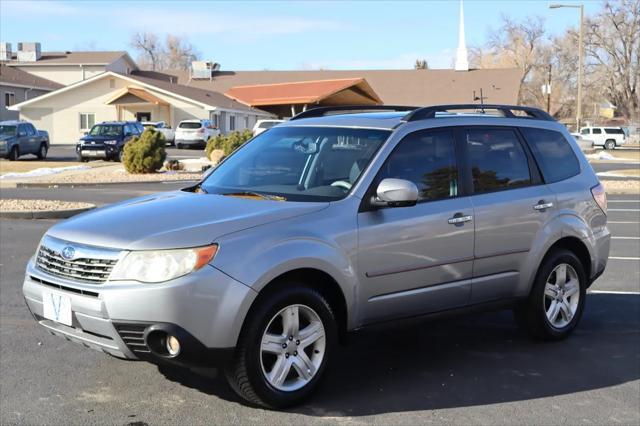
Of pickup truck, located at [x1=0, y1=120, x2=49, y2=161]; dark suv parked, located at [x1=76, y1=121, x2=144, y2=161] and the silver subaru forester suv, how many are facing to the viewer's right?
0

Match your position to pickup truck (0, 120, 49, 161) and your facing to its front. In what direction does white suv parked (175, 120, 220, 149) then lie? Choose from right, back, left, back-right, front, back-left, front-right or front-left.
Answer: back

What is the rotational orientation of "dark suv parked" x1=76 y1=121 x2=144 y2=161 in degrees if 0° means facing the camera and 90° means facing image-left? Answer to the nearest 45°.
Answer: approximately 45°

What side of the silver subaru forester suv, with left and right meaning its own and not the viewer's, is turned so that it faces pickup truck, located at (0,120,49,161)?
right

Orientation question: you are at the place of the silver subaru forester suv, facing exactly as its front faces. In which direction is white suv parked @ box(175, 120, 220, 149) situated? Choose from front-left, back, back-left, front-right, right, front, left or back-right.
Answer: back-right

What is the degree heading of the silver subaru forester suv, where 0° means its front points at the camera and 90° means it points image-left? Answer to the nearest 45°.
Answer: approximately 45°

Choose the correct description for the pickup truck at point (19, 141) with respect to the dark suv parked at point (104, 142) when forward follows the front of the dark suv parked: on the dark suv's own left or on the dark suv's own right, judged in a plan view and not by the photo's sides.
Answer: on the dark suv's own right

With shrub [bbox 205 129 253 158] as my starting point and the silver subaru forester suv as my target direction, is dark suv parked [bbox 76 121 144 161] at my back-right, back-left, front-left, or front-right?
back-right

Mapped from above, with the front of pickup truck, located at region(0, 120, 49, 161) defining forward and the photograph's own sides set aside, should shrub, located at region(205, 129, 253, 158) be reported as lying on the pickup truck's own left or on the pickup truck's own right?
on the pickup truck's own left

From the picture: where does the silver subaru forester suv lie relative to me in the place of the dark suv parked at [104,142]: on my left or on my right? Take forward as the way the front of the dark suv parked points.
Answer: on my left

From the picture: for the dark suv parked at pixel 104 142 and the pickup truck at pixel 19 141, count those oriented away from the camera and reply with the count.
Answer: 0

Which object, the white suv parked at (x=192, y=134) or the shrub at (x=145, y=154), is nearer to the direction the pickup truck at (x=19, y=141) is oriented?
the shrub

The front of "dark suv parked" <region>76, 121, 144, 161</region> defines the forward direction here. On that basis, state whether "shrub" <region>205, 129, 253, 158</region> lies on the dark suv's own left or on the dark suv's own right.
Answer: on the dark suv's own left

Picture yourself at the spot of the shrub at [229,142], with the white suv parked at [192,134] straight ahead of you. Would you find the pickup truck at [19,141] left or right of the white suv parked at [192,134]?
left
